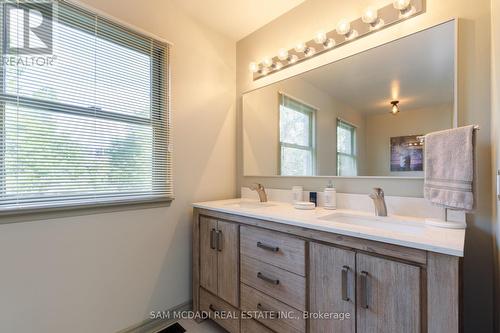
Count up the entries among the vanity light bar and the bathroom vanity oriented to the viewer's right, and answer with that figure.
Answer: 0

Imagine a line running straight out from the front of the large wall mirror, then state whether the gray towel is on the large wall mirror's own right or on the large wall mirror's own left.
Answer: on the large wall mirror's own left

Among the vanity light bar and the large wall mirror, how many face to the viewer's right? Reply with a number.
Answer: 0

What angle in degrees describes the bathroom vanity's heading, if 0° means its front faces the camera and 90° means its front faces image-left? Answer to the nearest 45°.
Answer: approximately 45°

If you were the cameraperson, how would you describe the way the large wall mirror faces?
facing the viewer and to the left of the viewer
